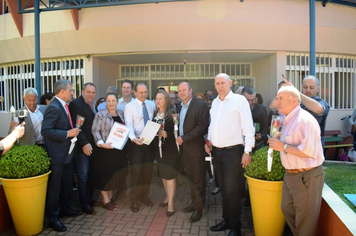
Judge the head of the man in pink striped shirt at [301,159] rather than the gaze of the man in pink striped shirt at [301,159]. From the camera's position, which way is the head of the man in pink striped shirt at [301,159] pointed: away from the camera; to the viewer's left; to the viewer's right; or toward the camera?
to the viewer's left

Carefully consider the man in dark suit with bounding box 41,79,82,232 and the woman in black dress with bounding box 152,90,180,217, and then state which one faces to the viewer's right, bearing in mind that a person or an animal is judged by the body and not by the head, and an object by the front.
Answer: the man in dark suit

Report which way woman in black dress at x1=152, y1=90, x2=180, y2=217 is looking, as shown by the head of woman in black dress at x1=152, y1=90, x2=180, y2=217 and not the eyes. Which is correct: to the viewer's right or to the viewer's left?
to the viewer's left

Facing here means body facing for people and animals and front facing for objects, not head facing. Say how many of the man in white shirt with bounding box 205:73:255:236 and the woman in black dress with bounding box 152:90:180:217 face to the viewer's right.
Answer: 0

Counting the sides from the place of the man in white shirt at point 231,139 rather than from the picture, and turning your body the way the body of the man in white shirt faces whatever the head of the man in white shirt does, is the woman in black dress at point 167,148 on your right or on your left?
on your right

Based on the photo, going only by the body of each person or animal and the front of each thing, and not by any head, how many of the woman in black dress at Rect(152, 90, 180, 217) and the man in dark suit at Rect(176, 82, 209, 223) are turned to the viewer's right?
0

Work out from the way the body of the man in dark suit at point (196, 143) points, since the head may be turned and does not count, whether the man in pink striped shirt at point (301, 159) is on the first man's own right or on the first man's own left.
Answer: on the first man's own left

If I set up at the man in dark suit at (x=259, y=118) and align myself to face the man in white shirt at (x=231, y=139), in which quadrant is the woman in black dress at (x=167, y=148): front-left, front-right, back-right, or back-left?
front-right

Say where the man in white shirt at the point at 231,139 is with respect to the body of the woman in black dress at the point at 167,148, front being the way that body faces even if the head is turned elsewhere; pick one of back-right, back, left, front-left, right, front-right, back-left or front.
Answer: left

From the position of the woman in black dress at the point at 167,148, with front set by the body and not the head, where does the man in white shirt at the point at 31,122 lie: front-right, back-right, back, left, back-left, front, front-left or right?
front-right

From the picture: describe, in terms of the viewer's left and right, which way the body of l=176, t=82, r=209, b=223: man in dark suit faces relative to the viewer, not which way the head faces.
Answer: facing the viewer and to the left of the viewer

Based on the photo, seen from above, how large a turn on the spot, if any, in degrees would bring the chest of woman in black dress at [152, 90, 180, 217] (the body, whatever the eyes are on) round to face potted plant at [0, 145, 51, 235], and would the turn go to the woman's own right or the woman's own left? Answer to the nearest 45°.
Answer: approximately 45° to the woman's own right
